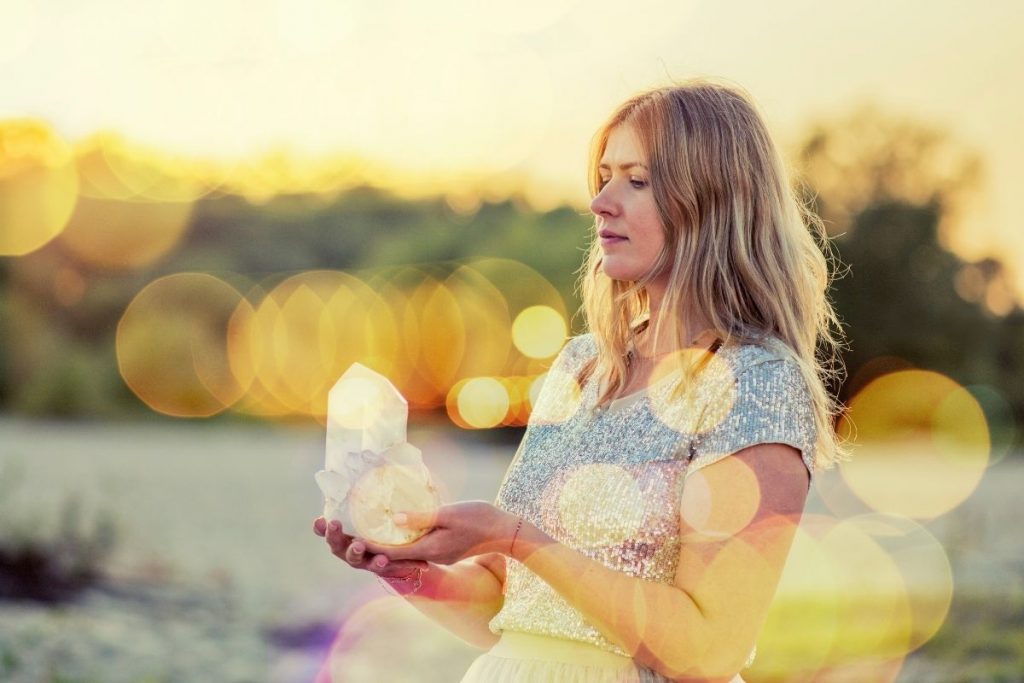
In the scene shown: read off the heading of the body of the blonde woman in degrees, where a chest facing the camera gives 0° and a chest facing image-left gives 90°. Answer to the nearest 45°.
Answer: approximately 45°

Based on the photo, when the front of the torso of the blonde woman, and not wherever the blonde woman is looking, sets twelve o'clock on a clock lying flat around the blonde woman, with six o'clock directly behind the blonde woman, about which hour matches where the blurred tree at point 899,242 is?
The blurred tree is roughly at 5 o'clock from the blonde woman.
